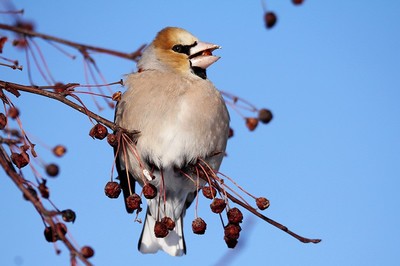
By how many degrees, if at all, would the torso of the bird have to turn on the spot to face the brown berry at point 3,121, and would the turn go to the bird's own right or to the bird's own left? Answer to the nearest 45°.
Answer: approximately 90° to the bird's own right

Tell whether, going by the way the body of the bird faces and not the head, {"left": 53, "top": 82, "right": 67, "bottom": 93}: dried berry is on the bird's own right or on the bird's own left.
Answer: on the bird's own right

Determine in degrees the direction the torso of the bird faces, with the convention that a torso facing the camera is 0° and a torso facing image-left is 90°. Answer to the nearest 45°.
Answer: approximately 315°

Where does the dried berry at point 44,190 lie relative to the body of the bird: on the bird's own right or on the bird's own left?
on the bird's own right
